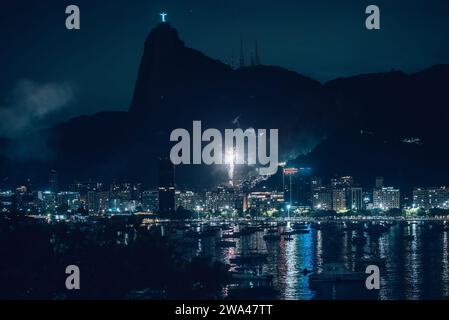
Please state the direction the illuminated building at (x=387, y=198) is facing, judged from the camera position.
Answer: facing the viewer

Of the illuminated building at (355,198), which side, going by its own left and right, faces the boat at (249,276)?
front

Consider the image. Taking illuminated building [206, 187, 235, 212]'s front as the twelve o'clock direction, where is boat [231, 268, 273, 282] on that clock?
The boat is roughly at 12 o'clock from the illuminated building.

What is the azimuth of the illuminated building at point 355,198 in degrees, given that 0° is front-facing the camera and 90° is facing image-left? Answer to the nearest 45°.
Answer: approximately 0°

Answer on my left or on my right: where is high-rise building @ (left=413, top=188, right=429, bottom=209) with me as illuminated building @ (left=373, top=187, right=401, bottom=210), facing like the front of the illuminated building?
on my left

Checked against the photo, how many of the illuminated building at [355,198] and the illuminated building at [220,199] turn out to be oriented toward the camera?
2

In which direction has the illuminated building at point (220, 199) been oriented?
toward the camera

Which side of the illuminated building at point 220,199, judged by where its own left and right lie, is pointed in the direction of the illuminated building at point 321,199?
left

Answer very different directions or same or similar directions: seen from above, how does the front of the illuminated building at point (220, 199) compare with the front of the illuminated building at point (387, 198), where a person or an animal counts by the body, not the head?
same or similar directions

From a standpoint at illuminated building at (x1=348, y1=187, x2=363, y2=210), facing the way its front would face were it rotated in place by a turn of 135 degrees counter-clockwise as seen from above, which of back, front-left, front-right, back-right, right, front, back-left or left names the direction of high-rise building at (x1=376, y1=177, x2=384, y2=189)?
front-right

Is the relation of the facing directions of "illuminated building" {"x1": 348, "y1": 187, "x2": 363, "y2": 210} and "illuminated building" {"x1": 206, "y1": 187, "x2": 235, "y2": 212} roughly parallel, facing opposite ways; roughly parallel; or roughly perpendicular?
roughly parallel

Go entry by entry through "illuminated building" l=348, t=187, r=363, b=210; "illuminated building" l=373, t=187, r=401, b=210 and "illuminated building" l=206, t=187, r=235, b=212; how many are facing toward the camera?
3

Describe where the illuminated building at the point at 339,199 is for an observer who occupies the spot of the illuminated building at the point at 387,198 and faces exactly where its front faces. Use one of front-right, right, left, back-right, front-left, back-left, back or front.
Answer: right

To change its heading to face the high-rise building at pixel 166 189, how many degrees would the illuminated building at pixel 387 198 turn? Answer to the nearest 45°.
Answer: approximately 90° to its right

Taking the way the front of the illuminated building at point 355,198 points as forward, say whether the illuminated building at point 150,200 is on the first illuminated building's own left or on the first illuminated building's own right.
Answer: on the first illuminated building's own right

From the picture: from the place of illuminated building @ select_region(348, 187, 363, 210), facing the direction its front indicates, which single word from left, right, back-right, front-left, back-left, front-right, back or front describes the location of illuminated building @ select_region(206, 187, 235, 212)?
right

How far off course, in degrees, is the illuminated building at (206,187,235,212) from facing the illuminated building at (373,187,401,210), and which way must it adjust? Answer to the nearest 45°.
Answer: approximately 90° to its left

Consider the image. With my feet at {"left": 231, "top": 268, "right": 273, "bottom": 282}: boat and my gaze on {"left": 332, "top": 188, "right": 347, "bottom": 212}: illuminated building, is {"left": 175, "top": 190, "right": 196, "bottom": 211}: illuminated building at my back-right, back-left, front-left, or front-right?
front-left
